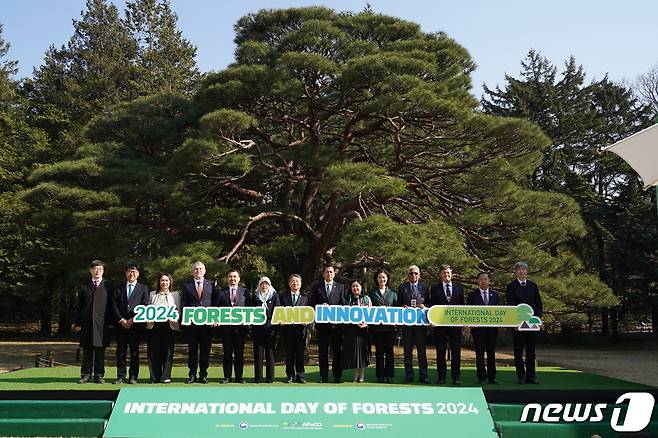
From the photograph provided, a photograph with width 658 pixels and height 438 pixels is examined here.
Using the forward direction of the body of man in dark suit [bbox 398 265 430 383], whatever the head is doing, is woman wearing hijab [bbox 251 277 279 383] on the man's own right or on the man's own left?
on the man's own right

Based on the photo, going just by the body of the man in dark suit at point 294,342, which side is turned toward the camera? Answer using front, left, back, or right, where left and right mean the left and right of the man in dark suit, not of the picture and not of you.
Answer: front

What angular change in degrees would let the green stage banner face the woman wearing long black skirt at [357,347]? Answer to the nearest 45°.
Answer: approximately 180°

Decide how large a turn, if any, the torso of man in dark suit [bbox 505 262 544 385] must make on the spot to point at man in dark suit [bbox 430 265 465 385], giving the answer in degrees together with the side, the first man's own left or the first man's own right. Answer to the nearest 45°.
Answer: approximately 45° to the first man's own right

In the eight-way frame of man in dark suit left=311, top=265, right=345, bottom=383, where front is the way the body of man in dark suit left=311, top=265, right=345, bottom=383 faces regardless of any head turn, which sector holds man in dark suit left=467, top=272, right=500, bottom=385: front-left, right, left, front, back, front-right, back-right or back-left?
left

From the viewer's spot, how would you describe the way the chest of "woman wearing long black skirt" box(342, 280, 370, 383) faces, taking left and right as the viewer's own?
facing the viewer

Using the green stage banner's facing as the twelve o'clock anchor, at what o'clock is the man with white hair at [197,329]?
The man with white hair is roughly at 5 o'clock from the green stage banner.

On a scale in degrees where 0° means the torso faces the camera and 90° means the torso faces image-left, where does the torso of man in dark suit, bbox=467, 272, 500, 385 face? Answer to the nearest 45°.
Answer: approximately 0°

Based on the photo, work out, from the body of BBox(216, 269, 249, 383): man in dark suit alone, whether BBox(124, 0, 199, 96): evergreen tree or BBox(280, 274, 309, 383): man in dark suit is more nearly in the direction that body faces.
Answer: the man in dark suit

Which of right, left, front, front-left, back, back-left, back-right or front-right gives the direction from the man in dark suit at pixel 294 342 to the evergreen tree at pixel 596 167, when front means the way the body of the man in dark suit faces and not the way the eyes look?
back-left

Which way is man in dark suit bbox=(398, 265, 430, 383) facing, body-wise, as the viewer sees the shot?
toward the camera

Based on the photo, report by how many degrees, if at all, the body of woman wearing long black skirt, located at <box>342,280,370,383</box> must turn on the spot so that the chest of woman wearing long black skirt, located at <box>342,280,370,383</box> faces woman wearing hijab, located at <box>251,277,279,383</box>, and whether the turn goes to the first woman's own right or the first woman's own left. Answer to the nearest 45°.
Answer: approximately 90° to the first woman's own right

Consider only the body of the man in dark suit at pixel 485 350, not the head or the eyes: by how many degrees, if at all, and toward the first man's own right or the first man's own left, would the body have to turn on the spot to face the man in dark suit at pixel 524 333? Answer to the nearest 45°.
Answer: approximately 135° to the first man's own left

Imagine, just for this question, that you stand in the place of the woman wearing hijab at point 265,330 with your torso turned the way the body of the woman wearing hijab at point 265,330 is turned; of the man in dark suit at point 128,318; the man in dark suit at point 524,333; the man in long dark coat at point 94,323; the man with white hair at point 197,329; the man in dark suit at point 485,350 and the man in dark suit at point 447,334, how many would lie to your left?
3
